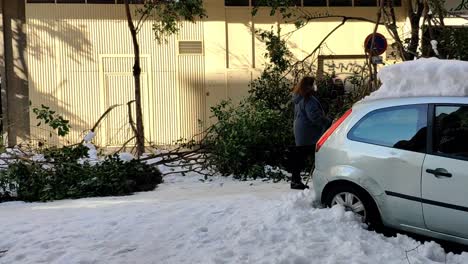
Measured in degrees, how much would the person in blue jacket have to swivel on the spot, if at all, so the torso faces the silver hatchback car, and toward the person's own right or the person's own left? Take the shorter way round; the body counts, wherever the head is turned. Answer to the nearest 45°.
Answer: approximately 90° to the person's own right

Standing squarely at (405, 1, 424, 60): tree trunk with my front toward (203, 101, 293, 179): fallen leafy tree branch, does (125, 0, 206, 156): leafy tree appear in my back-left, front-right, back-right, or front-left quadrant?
front-right

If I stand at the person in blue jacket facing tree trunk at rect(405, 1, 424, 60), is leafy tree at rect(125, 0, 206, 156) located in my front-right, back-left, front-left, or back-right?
front-left

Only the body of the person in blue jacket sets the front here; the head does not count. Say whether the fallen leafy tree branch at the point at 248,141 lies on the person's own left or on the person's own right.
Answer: on the person's own left

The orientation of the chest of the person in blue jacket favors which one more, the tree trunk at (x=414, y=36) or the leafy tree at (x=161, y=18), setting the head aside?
the tree trunk

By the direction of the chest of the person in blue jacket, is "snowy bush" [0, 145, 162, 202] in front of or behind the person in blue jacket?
behind

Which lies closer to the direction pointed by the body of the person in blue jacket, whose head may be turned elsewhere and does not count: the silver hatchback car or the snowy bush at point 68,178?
the silver hatchback car
